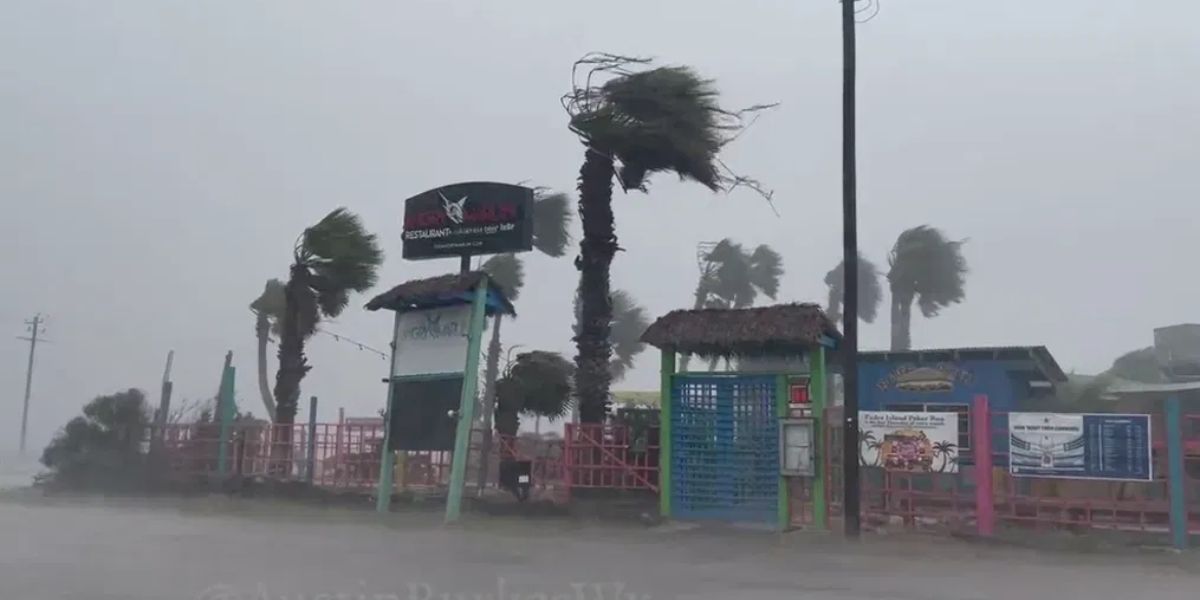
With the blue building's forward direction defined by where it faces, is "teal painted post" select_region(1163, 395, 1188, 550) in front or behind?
in front

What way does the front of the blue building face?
toward the camera

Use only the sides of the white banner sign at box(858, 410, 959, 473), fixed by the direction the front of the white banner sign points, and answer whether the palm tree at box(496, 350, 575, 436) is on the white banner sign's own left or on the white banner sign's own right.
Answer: on the white banner sign's own right

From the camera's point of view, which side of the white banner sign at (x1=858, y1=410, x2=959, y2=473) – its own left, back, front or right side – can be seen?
front

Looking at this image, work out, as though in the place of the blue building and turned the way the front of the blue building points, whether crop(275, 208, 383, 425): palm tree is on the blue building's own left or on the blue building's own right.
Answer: on the blue building's own right

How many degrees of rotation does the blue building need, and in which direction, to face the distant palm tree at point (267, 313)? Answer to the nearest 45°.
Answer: approximately 90° to its right

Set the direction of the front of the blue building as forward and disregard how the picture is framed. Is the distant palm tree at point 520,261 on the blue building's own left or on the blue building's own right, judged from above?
on the blue building's own right

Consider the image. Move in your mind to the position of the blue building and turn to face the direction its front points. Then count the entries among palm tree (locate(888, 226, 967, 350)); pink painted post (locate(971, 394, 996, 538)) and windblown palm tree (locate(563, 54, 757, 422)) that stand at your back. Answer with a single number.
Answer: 1

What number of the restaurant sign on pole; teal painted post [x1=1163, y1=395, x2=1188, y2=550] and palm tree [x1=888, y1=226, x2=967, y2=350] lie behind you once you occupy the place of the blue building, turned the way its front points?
1

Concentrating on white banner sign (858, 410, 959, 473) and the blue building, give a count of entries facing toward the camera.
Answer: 2

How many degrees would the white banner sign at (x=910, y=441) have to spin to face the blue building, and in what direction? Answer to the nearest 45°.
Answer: approximately 180°

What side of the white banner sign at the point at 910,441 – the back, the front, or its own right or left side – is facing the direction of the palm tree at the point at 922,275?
back

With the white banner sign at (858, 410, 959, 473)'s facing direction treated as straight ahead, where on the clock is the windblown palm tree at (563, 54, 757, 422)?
The windblown palm tree is roughly at 4 o'clock from the white banner sign.
